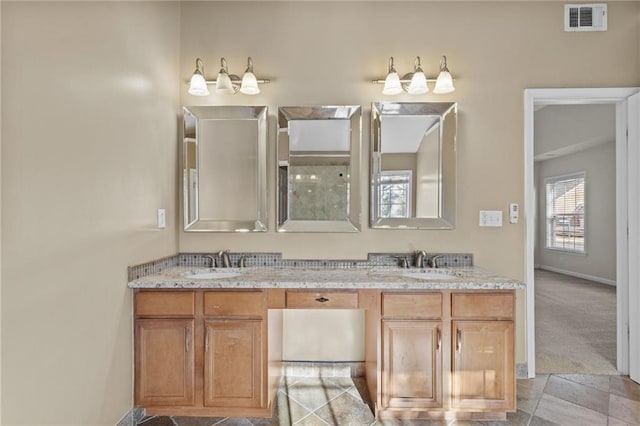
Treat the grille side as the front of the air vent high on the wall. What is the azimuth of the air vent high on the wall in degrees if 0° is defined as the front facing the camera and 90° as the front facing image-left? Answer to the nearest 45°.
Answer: approximately 0°

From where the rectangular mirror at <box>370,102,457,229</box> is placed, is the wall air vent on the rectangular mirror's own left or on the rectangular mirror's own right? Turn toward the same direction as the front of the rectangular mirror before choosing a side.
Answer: on the rectangular mirror's own left

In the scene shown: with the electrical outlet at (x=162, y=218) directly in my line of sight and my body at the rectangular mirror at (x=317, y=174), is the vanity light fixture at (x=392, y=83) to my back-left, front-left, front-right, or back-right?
back-left

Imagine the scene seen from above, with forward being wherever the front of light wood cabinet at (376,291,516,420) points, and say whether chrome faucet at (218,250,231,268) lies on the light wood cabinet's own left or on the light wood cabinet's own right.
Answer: on the light wood cabinet's own right

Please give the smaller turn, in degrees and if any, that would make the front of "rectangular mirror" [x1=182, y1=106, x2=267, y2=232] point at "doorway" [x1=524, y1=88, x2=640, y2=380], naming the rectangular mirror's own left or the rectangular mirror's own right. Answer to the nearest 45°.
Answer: approximately 90° to the rectangular mirror's own left
